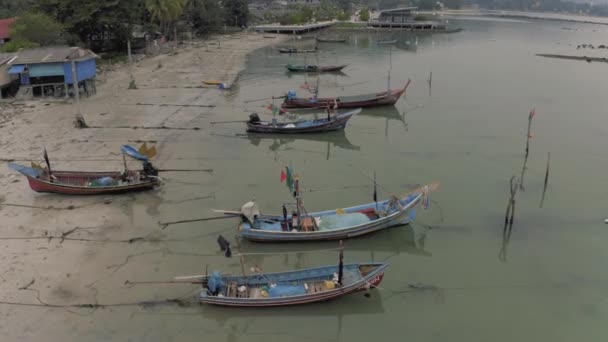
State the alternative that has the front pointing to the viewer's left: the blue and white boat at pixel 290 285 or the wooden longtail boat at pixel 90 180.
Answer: the wooden longtail boat

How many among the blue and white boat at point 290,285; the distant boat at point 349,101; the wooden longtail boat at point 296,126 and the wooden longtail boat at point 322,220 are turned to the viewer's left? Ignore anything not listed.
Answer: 0

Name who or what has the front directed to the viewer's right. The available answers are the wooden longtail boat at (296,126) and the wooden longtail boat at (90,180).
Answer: the wooden longtail boat at (296,126)

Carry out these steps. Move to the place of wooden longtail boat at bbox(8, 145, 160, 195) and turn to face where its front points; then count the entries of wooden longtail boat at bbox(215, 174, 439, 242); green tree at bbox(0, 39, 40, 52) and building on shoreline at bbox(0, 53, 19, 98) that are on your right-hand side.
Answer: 2

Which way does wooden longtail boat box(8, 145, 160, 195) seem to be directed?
to the viewer's left

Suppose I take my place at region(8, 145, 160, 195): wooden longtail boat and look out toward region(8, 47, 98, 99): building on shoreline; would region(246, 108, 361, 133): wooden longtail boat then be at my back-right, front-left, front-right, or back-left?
front-right

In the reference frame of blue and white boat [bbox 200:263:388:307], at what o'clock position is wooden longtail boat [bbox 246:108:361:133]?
The wooden longtail boat is roughly at 9 o'clock from the blue and white boat.

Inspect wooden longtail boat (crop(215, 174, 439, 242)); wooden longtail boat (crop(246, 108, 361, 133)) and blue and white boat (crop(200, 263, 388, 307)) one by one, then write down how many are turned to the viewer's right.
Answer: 3

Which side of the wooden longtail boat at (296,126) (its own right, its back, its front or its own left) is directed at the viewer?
right

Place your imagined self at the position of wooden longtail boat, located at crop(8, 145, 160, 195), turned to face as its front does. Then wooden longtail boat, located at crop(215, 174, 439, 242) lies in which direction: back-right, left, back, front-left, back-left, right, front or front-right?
back-left

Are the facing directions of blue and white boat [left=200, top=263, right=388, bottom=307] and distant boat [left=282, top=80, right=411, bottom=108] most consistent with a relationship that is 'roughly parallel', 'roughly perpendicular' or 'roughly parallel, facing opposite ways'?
roughly parallel

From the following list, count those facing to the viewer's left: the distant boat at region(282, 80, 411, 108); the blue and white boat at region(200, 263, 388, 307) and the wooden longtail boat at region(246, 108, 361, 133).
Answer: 0

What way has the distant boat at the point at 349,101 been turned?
to the viewer's right

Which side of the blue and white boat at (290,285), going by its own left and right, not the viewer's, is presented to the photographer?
right

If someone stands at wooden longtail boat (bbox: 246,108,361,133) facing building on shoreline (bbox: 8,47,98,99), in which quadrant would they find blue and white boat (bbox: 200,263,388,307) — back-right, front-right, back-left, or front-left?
back-left

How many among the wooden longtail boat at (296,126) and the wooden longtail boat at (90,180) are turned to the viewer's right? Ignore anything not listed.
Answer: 1

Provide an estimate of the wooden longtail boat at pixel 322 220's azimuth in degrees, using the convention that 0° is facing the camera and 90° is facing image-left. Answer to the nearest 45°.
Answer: approximately 270°

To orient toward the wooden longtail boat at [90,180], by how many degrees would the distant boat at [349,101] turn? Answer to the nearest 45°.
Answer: approximately 135° to its right

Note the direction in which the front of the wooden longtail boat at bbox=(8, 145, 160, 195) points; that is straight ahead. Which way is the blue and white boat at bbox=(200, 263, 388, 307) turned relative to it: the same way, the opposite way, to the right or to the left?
the opposite way

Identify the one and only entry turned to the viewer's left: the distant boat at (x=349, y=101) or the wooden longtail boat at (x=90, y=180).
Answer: the wooden longtail boat
